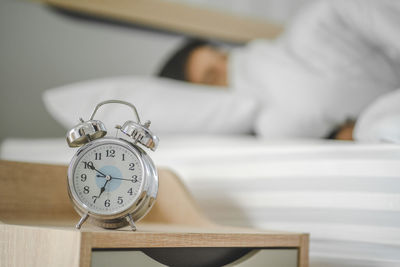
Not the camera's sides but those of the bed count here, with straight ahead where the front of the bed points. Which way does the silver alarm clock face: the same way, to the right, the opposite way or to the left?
to the right

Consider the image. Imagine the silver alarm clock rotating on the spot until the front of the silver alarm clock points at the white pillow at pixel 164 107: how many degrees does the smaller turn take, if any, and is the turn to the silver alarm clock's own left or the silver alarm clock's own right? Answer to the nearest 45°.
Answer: approximately 180°

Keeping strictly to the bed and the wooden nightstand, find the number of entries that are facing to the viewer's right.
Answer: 1

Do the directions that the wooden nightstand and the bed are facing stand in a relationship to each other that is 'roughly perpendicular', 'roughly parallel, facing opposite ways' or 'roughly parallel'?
roughly perpendicular

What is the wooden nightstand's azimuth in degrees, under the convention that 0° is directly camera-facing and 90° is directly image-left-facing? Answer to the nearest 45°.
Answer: approximately 0°

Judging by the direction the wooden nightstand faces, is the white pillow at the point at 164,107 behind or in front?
behind

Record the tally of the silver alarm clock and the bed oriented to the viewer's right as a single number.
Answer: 1

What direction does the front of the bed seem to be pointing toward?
to the viewer's right
